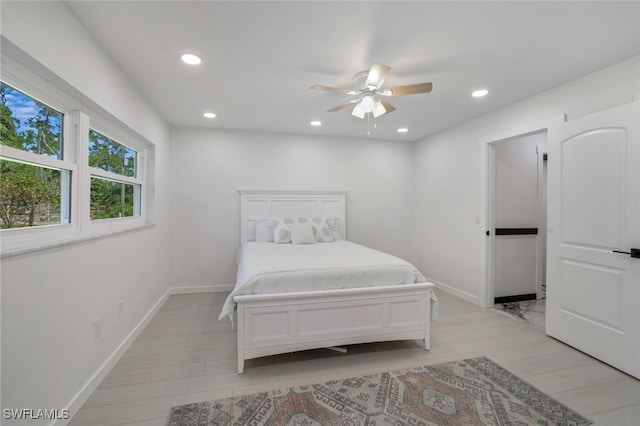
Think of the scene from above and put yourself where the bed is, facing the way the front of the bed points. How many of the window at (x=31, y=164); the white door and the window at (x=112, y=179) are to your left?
1

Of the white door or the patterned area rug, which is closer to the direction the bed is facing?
the patterned area rug

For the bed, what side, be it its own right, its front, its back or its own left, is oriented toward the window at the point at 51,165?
right

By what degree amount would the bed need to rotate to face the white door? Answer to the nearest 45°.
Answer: approximately 90° to its left

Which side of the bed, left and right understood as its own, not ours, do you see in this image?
front

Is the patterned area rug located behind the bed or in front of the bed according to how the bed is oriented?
in front
